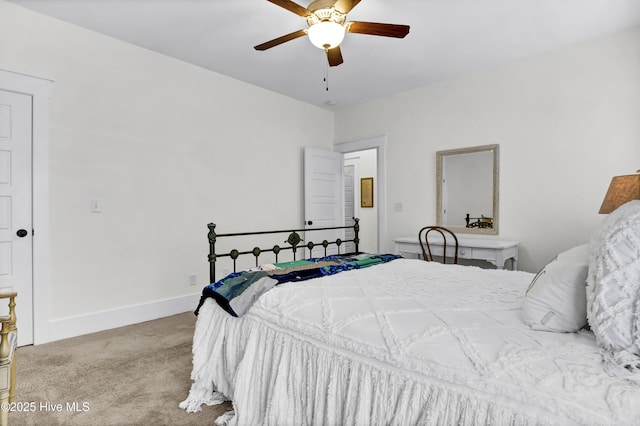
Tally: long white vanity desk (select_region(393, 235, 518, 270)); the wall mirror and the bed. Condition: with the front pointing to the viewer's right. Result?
0

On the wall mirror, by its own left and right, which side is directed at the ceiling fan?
front

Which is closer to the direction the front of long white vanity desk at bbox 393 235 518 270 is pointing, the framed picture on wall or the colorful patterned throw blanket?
the colorful patterned throw blanket

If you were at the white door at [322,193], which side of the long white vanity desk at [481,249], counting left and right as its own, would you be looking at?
right

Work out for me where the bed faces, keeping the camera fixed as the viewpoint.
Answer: facing away from the viewer and to the left of the viewer

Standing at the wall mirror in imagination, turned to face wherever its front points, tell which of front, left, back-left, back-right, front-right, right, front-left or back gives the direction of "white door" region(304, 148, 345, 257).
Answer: front-right

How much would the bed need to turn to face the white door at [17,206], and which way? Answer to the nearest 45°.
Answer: approximately 45° to its left

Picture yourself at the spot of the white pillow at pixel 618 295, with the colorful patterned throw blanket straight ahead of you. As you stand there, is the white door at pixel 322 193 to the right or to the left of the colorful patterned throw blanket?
right

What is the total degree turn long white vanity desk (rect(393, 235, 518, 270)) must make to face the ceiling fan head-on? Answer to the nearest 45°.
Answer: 0° — it already faces it

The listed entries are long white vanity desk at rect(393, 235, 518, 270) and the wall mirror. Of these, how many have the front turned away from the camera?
0

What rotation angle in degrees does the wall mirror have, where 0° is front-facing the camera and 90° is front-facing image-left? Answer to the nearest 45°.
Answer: approximately 45°

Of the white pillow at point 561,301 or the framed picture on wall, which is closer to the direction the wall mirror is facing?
the white pillow

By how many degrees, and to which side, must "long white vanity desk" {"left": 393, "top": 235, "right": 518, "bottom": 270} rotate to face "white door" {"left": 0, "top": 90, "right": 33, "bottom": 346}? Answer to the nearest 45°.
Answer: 0° — it already faces it
